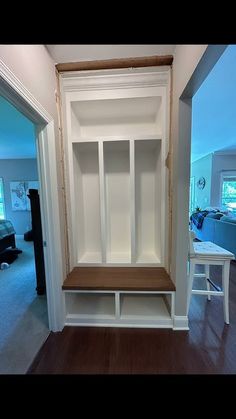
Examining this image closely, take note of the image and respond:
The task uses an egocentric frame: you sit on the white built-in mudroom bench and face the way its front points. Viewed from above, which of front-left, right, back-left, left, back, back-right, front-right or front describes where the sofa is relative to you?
back-left

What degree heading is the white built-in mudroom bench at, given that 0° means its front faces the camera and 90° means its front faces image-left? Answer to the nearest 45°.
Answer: approximately 0°

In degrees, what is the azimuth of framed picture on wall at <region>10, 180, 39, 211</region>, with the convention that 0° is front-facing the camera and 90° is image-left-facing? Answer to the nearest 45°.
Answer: approximately 0°

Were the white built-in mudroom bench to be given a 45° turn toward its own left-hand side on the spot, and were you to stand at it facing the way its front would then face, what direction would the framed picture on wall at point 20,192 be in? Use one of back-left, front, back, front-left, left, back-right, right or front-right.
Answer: back
